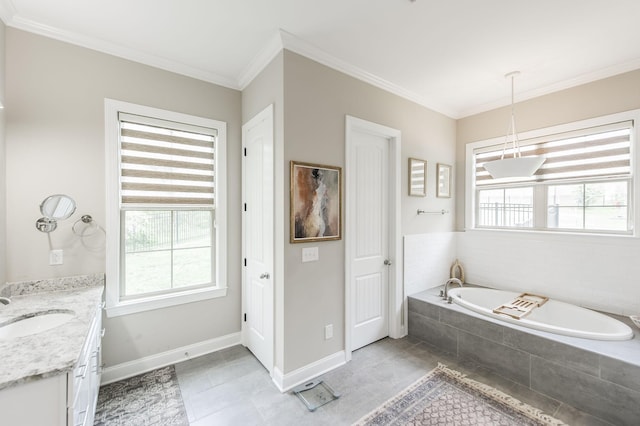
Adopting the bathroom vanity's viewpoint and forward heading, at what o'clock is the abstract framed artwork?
The abstract framed artwork is roughly at 12 o'clock from the bathroom vanity.

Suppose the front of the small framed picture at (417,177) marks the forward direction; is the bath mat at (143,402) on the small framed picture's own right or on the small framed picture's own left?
on the small framed picture's own right

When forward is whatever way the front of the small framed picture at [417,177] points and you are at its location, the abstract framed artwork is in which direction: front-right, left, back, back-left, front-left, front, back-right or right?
right

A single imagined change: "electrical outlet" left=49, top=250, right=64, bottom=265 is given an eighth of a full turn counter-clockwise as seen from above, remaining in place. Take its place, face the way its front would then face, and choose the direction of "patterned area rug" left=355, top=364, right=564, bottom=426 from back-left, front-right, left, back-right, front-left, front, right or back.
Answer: front

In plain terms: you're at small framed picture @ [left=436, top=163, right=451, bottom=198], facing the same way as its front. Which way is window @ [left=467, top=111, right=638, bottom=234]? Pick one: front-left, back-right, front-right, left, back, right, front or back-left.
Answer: front-left

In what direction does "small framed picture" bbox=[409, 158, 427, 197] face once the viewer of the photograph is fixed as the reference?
facing the viewer and to the right of the viewer

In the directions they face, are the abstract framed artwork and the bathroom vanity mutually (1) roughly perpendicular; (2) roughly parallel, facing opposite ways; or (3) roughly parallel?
roughly perpendicular

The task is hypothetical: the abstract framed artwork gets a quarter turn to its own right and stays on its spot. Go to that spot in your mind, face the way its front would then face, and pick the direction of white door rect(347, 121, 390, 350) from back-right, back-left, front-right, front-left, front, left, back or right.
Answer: back

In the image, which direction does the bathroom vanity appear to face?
to the viewer's right
